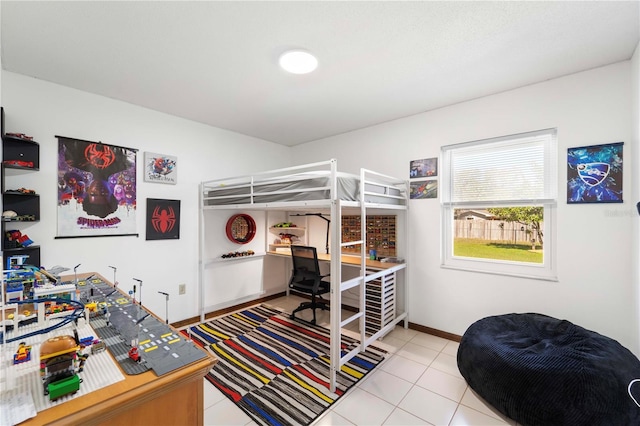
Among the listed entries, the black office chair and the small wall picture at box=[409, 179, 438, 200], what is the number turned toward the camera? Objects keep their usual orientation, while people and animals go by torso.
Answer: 1

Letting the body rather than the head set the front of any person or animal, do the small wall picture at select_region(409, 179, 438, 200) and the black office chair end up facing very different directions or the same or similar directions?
very different directions

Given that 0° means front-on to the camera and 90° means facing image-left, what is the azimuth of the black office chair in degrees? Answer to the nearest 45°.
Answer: approximately 225°

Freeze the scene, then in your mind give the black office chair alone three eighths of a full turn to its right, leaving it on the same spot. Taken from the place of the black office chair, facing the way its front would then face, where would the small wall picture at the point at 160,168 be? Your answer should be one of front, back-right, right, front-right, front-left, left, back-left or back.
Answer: right

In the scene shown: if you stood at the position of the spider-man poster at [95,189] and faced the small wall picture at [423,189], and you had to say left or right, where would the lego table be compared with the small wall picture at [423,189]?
right

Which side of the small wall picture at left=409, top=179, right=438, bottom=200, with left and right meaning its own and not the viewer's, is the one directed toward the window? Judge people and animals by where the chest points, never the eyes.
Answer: left

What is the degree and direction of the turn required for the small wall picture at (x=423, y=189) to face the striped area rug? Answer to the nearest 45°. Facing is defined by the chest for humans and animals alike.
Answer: approximately 45° to its right

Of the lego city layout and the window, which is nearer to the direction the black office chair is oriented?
the window

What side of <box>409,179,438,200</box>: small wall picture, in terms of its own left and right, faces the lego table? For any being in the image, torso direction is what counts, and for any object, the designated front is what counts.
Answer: front

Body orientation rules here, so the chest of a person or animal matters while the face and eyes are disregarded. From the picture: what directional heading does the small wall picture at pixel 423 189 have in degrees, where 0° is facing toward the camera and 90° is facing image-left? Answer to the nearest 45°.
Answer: approximately 0°

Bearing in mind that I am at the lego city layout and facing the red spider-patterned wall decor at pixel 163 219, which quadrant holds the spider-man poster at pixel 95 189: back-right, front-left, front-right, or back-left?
front-left

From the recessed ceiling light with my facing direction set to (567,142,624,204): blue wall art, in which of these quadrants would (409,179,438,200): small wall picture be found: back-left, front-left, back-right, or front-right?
front-left

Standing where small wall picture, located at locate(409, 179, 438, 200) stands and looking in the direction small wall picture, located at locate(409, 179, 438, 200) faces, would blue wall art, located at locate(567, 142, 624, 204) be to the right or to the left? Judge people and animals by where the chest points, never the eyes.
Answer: on its left
